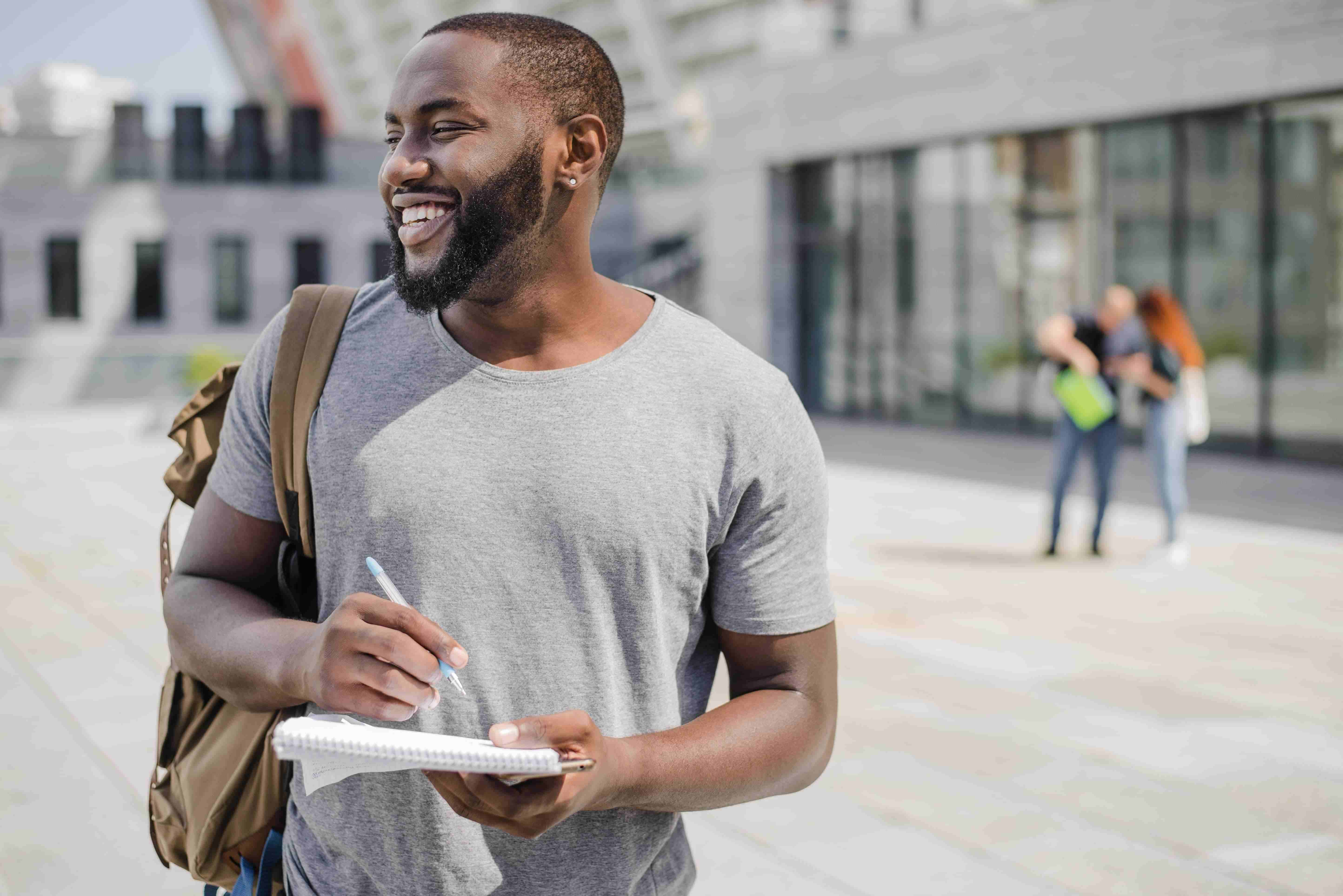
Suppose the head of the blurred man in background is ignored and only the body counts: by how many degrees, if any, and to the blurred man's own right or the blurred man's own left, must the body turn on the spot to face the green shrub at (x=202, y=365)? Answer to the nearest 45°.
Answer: approximately 135° to the blurred man's own right

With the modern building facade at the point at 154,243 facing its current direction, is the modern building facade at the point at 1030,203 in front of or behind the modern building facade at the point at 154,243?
in front

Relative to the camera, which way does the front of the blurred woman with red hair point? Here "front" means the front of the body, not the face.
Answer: to the viewer's left

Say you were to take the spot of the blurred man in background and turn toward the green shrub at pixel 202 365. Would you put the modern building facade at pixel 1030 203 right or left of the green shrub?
right

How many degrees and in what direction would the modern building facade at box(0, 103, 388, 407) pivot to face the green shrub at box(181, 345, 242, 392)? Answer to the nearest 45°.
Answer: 0° — it already faces it

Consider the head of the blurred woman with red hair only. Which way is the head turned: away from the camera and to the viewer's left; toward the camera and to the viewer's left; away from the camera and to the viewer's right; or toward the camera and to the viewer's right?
away from the camera and to the viewer's left

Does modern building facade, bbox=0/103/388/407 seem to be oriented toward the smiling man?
yes

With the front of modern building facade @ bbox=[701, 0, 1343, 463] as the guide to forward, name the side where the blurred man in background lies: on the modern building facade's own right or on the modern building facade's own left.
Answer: on the modern building facade's own left

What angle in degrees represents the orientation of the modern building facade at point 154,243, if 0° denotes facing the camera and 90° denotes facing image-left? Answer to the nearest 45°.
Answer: approximately 0°

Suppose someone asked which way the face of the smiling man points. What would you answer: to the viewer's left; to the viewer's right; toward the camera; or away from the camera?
to the viewer's left
